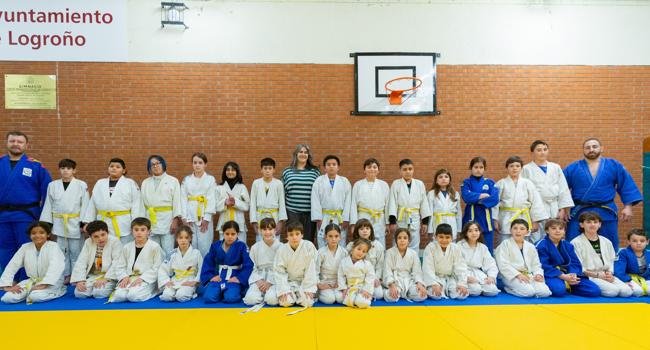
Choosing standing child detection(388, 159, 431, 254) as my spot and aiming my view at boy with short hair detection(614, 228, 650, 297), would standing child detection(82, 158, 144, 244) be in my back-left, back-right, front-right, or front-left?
back-right

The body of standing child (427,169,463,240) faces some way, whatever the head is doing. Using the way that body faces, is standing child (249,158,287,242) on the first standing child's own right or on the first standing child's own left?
on the first standing child's own right

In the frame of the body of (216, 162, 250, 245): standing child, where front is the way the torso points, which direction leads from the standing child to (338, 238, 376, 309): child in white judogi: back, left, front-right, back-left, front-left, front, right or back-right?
front-left
